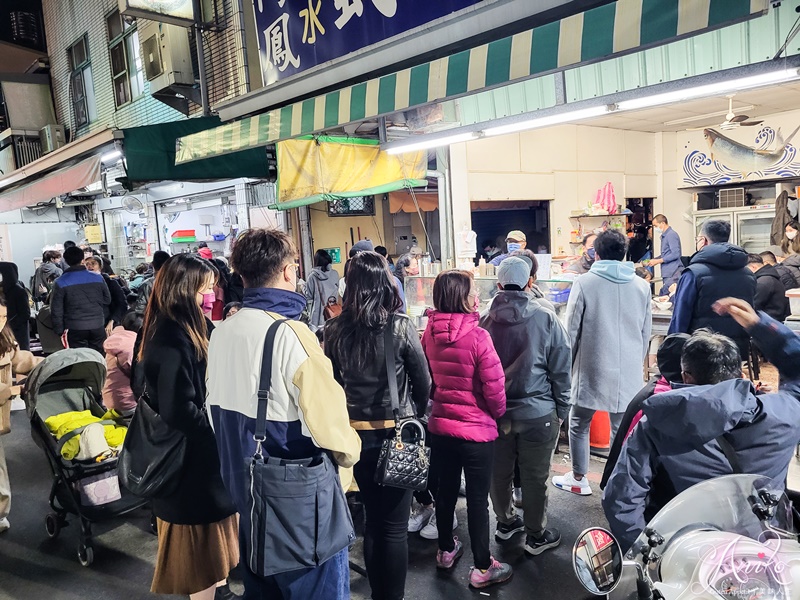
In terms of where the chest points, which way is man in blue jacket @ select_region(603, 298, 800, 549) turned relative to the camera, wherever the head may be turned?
away from the camera

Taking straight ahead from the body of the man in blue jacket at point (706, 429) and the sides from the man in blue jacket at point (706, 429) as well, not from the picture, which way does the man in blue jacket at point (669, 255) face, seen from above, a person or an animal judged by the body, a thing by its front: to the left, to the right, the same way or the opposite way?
to the left

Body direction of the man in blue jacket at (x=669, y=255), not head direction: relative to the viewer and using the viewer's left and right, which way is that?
facing to the left of the viewer

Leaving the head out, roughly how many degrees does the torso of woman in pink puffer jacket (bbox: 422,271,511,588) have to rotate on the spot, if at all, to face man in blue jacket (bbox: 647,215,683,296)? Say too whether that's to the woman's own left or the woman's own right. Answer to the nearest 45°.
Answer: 0° — they already face them

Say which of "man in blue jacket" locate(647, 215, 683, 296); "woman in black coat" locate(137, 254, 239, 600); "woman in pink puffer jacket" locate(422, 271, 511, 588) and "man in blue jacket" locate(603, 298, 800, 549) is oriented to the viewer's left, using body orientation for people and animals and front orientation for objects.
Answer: "man in blue jacket" locate(647, 215, 683, 296)
